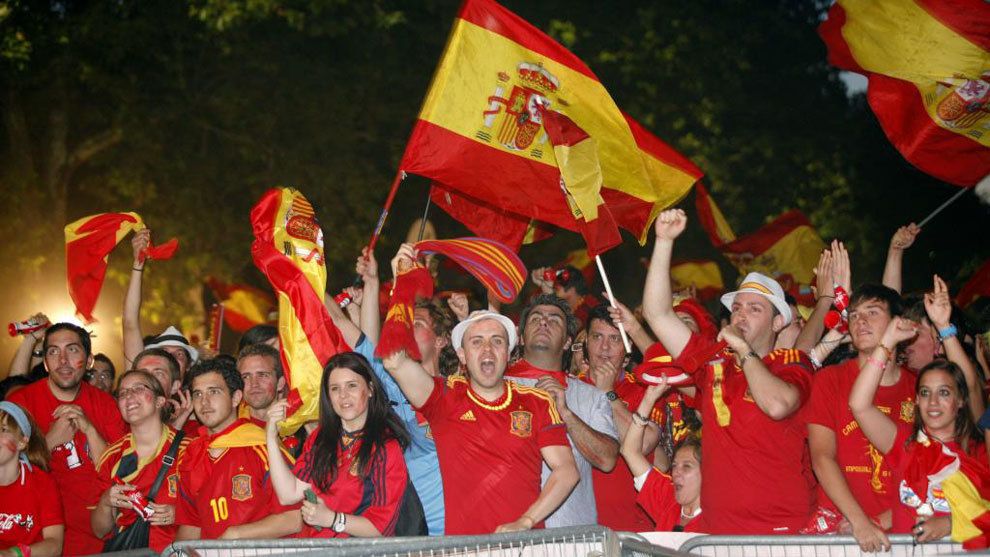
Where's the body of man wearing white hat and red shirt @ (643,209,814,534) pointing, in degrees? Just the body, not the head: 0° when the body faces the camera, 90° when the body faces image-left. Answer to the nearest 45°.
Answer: approximately 45°

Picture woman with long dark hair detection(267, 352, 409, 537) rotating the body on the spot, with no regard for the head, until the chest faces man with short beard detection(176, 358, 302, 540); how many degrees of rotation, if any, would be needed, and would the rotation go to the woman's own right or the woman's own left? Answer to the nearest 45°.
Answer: approximately 90° to the woman's own right

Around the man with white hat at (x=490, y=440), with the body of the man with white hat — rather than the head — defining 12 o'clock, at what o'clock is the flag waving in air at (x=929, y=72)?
The flag waving in air is roughly at 8 o'clock from the man with white hat.

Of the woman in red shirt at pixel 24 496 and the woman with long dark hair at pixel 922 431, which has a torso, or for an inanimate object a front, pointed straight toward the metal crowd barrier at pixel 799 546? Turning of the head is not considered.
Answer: the woman with long dark hair

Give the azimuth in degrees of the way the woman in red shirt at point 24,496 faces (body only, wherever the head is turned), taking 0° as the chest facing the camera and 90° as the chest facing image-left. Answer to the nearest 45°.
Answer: approximately 45°

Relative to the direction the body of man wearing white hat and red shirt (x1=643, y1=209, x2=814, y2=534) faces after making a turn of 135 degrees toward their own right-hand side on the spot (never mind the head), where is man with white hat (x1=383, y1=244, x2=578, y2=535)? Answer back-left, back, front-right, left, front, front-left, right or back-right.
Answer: left

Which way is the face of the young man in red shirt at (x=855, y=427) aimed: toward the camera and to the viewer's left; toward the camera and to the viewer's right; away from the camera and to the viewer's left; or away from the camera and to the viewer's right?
toward the camera and to the viewer's left

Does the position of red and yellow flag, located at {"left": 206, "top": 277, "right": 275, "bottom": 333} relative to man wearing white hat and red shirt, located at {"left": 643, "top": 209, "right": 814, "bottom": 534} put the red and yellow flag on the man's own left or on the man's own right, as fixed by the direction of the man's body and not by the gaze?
on the man's own right

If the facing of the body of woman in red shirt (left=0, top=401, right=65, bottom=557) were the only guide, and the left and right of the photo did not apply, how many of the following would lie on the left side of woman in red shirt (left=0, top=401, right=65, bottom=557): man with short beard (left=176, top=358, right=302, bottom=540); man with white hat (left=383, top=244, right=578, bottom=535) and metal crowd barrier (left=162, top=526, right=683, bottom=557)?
3

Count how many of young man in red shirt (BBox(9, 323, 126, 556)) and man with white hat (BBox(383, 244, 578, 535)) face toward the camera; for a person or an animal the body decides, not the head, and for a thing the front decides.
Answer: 2

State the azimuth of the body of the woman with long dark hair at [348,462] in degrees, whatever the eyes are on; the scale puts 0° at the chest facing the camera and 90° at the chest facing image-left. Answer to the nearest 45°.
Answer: approximately 45°
